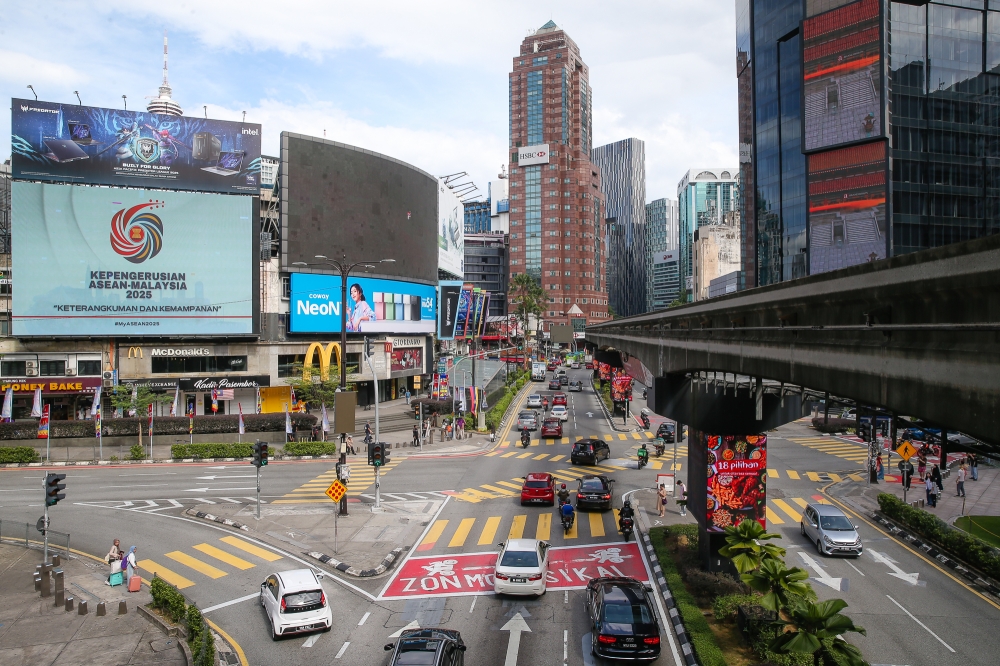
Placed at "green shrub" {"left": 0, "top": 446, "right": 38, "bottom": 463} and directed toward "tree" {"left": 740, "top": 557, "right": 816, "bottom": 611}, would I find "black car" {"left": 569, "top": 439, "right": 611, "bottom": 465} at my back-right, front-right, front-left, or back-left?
front-left

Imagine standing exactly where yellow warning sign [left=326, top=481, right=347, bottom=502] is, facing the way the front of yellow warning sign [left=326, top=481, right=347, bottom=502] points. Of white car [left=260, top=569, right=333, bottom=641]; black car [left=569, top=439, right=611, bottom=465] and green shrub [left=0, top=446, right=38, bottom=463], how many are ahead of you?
1

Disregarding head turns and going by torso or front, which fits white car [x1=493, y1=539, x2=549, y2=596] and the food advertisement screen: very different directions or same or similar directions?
very different directions

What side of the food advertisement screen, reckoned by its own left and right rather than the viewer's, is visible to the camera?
front

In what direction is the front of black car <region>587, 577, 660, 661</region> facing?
away from the camera

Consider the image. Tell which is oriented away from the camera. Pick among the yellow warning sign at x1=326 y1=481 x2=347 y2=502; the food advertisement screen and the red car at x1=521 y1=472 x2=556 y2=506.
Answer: the red car

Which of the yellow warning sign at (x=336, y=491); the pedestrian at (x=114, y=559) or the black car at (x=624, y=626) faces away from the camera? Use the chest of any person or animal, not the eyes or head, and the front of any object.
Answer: the black car

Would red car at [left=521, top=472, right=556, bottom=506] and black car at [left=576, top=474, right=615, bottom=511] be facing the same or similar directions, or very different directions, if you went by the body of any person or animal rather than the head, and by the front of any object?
same or similar directions

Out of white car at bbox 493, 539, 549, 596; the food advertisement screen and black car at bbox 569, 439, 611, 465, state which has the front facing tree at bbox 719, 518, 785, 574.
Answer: the food advertisement screen

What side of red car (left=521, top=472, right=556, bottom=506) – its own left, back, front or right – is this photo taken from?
back

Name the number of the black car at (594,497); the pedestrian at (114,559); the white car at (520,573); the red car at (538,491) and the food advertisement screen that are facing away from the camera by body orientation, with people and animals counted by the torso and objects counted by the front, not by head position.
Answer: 3

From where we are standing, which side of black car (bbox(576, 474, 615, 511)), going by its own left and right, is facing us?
back

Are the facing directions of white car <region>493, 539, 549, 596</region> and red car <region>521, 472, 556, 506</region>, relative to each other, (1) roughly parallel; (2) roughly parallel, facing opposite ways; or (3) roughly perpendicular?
roughly parallel

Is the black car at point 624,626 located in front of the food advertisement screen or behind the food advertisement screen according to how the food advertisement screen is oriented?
in front

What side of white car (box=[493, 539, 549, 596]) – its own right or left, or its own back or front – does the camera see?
back

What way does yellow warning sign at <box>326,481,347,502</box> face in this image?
toward the camera

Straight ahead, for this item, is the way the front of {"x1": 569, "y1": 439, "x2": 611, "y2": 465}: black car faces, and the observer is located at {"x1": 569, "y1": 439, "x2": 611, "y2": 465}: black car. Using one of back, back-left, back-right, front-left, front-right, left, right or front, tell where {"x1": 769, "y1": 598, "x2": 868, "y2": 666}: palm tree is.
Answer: back-right
